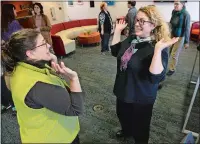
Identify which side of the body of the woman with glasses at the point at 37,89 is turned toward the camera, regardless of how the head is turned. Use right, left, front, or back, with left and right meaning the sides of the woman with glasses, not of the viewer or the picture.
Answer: right

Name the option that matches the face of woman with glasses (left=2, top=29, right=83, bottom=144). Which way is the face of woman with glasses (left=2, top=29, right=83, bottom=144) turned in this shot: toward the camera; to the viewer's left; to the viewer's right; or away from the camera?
to the viewer's right

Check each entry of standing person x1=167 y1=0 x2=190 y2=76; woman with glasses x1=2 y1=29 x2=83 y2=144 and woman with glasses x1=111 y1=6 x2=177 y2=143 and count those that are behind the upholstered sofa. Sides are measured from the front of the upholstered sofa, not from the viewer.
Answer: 0

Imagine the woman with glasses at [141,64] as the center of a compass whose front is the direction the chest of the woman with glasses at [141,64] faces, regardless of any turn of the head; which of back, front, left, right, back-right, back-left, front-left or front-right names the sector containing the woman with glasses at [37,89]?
front

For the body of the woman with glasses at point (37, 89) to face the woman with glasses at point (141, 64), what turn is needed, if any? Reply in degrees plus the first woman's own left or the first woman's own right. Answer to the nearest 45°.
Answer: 0° — they already face them

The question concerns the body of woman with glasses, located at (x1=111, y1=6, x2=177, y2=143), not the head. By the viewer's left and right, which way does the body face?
facing the viewer and to the left of the viewer

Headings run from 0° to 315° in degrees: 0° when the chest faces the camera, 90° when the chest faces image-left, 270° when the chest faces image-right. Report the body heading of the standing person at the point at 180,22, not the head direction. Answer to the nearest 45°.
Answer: approximately 45°

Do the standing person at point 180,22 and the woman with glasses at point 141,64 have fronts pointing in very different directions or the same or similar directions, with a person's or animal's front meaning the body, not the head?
same or similar directions

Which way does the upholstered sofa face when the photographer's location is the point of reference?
facing the viewer and to the right of the viewer

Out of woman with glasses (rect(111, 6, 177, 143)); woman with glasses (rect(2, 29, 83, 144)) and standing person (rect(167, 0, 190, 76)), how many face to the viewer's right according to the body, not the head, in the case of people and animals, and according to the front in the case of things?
1

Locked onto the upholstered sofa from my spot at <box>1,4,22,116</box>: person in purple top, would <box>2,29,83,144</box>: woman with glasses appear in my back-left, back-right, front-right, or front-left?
back-right

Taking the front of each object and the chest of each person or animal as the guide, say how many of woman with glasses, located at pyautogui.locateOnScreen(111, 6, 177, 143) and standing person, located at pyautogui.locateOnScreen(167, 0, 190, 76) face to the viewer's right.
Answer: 0

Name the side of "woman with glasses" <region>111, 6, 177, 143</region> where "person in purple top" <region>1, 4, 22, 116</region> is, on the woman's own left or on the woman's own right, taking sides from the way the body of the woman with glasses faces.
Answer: on the woman's own right

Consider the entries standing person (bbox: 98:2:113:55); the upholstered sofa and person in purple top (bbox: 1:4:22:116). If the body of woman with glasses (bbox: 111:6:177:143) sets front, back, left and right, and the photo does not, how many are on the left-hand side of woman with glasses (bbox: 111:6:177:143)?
0

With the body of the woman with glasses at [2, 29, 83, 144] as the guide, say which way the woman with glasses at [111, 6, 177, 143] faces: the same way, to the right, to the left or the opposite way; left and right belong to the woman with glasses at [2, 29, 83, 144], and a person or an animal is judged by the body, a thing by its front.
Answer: the opposite way

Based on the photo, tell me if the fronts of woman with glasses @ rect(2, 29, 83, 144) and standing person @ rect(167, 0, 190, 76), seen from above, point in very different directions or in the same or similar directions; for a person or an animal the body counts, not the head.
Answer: very different directions

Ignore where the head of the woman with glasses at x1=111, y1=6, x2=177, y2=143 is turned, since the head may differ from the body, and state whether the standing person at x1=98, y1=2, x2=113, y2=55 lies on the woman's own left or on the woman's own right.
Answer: on the woman's own right
